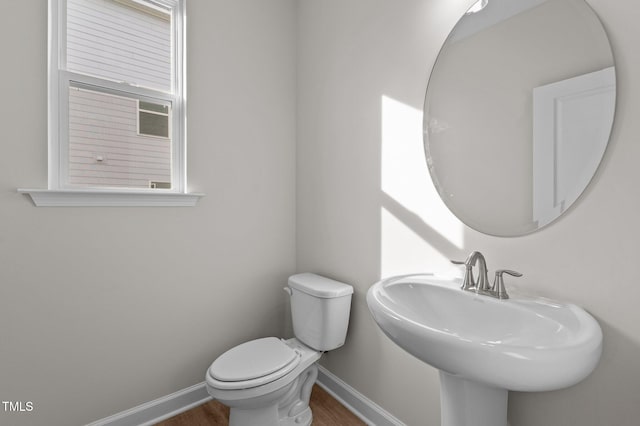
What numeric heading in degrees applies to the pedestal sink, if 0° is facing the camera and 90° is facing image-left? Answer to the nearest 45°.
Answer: approximately 45°

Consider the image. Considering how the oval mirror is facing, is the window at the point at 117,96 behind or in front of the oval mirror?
in front

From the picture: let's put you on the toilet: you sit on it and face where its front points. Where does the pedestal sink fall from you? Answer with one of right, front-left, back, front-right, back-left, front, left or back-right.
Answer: left

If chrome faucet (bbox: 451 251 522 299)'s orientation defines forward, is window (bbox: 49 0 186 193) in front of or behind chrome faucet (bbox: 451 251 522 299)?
in front

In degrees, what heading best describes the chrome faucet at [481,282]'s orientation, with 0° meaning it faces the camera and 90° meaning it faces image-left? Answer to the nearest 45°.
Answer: approximately 45°

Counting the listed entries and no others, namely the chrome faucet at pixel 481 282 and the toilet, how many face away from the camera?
0

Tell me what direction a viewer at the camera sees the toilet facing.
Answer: facing the viewer and to the left of the viewer

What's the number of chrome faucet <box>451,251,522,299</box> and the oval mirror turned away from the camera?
0

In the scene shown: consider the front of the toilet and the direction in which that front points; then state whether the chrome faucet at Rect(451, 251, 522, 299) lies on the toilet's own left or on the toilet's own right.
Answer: on the toilet's own left

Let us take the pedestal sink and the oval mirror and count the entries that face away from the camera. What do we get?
0

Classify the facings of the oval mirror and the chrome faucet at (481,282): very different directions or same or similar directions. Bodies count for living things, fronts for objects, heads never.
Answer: same or similar directions
